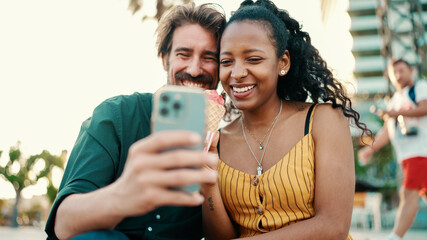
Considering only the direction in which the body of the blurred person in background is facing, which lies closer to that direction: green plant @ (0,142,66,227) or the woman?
the woman

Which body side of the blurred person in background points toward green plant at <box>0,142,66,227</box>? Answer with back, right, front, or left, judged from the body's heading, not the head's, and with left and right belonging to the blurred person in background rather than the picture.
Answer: right

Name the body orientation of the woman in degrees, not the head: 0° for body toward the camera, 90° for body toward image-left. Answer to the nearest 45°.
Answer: approximately 45°

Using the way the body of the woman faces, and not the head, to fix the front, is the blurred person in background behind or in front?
behind

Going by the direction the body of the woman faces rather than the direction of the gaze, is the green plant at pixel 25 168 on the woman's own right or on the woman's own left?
on the woman's own right

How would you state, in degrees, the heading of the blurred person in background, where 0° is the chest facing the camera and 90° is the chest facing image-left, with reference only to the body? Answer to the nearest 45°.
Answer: approximately 45°
